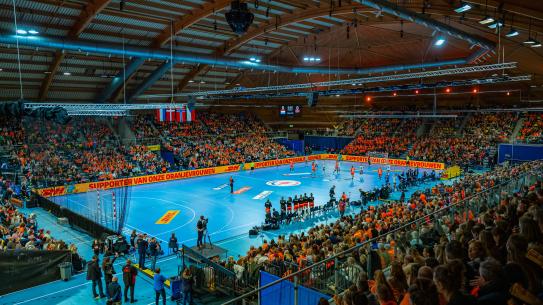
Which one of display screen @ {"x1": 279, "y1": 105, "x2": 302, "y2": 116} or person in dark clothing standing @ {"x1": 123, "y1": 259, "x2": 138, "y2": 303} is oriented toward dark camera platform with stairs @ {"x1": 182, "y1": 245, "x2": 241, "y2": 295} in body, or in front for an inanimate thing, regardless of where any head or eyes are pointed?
the display screen

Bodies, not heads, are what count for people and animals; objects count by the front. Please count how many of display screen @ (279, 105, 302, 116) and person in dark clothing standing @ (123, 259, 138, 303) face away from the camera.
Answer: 1

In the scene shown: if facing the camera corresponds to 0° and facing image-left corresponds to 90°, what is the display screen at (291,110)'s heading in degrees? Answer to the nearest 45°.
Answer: approximately 0°

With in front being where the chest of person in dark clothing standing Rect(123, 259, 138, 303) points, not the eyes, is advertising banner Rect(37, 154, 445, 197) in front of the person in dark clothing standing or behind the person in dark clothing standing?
in front

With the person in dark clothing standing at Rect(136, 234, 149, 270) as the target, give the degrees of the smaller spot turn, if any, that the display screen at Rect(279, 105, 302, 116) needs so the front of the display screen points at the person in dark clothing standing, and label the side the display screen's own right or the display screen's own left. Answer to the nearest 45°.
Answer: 0° — it already faces them

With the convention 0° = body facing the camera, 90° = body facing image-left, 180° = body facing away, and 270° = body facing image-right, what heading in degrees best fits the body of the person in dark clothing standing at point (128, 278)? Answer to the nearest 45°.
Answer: approximately 180°

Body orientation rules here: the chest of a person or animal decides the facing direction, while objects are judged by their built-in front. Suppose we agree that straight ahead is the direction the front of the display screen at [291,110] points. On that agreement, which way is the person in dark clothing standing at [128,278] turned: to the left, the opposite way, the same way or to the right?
the opposite way

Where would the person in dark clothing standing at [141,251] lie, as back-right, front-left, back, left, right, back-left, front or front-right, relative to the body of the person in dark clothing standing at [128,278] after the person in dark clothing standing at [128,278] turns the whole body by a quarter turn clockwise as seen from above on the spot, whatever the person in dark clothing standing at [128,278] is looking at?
left

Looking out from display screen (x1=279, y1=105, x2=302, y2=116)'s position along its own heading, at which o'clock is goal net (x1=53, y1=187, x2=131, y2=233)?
The goal net is roughly at 1 o'clock from the display screen.

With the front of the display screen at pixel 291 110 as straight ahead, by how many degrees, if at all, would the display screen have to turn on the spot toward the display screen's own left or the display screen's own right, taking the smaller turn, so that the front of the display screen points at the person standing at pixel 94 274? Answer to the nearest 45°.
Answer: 0° — it already faces them

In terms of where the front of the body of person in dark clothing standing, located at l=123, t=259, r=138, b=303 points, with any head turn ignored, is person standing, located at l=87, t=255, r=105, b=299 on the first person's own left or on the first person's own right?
on the first person's own left

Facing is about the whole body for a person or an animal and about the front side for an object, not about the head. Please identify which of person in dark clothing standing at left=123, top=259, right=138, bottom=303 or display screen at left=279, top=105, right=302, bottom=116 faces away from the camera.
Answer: the person in dark clothing standing
